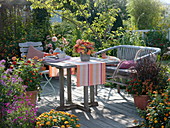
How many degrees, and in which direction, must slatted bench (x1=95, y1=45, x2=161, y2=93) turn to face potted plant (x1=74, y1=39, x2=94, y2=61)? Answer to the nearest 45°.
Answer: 0° — it already faces it

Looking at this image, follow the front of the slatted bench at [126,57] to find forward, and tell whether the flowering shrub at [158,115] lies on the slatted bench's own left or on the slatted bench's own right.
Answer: on the slatted bench's own left

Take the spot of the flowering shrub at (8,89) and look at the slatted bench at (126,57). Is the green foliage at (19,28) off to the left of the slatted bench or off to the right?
left

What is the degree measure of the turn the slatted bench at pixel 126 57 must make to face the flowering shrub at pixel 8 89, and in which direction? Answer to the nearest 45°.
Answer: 0° — it already faces it

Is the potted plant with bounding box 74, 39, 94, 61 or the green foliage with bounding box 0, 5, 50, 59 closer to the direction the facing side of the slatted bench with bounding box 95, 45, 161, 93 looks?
the potted plant

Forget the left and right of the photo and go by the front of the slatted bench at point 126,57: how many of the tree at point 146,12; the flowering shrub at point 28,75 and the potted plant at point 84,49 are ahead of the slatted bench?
2

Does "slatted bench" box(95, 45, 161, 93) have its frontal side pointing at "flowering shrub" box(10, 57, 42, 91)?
yes

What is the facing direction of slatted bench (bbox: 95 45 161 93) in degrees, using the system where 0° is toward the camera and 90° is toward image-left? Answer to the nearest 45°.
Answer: approximately 45°
